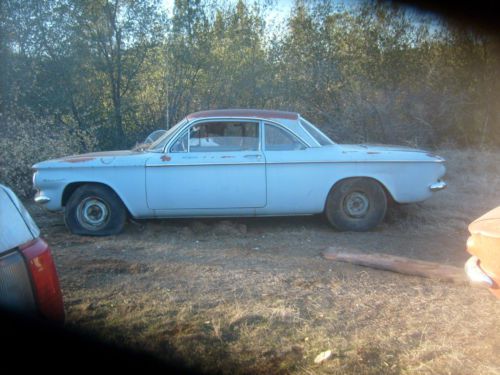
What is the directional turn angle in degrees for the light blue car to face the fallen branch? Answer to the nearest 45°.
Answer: approximately 135° to its left

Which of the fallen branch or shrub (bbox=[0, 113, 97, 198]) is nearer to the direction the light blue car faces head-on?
the shrub

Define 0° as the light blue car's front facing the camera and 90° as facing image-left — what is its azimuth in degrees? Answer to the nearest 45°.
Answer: approximately 90°

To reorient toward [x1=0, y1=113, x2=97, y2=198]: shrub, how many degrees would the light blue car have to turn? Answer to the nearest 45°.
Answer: approximately 45° to its right
